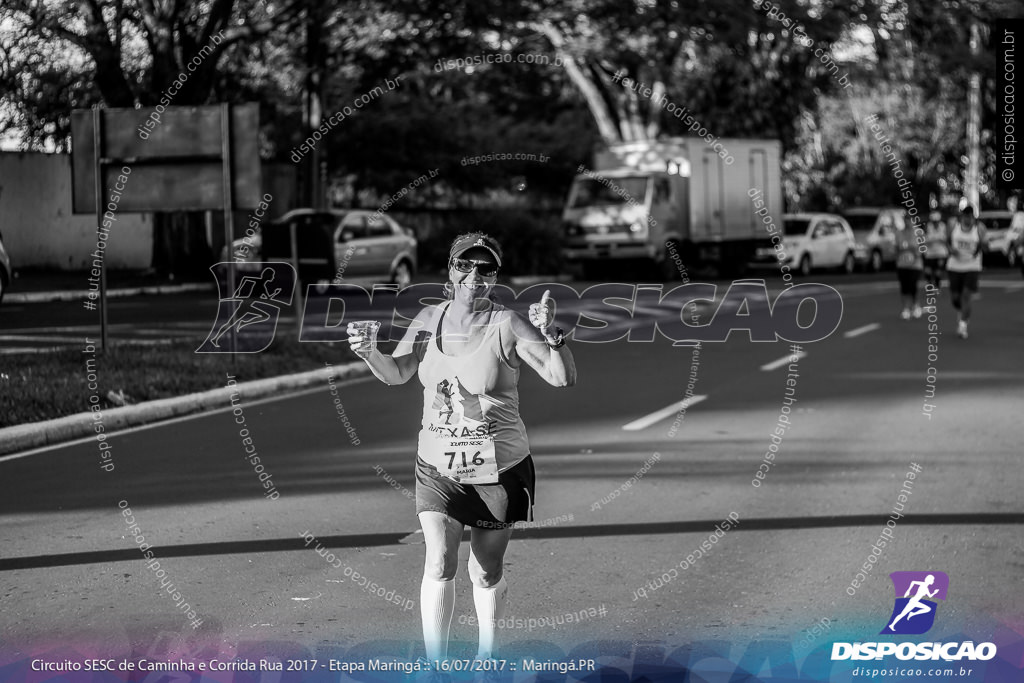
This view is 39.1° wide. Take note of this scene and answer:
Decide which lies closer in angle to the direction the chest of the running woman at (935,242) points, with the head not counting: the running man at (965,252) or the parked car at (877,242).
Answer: the running man

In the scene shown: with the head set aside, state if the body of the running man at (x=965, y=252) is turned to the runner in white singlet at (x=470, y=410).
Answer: yes

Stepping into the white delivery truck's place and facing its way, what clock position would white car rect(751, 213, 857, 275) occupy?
The white car is roughly at 6 o'clock from the white delivery truck.

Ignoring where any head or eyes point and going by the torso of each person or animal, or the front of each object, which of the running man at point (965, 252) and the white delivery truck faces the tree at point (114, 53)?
the white delivery truck

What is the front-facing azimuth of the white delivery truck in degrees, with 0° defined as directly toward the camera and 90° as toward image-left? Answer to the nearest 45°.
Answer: approximately 45°

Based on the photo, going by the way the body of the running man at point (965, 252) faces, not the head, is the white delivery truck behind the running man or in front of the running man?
behind

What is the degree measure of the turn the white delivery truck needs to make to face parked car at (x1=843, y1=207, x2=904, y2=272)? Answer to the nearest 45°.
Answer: approximately 180°

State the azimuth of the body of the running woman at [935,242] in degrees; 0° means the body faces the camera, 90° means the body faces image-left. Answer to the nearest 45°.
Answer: approximately 0°

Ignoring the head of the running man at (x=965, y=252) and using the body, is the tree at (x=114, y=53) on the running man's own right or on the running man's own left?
on the running man's own right

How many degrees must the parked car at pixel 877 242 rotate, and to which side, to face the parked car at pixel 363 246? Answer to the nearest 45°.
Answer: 0° — it already faces it

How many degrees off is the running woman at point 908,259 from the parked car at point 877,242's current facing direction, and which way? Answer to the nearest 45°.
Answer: approximately 45° to its left

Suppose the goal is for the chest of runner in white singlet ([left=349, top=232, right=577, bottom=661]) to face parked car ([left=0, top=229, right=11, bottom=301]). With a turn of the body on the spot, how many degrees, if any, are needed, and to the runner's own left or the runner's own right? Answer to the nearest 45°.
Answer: approximately 135° to the runner's own right
